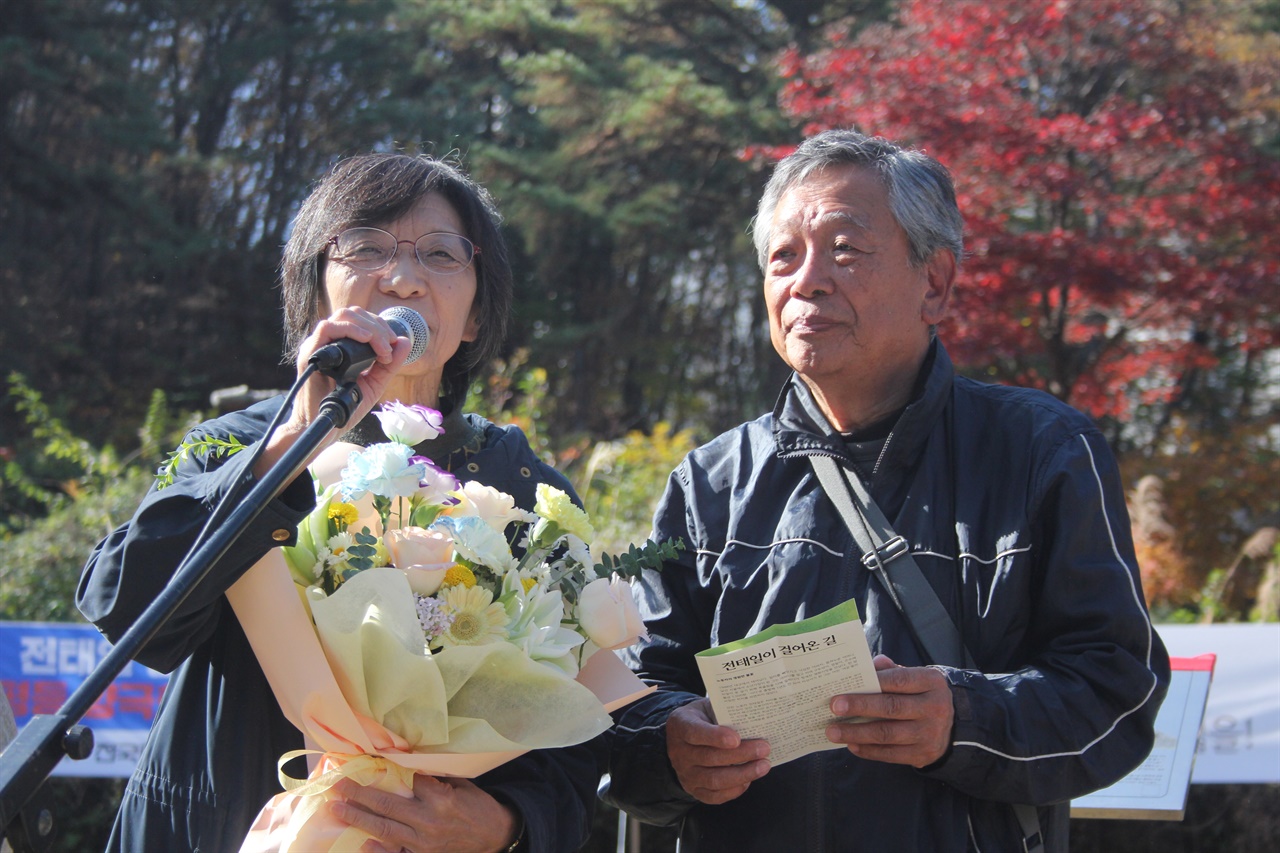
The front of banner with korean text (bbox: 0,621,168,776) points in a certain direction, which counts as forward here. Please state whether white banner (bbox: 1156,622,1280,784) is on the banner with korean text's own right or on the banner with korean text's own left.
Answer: on the banner with korean text's own left

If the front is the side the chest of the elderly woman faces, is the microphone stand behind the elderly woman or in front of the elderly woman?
in front

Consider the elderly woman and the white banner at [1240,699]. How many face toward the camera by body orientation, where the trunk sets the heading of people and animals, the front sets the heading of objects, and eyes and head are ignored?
2

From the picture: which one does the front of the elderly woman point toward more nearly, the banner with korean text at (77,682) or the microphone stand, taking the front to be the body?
the microphone stand

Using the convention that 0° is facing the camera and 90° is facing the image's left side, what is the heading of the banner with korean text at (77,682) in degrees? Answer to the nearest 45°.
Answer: approximately 0°

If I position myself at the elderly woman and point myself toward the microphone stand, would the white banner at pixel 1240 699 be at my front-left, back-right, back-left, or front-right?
back-left

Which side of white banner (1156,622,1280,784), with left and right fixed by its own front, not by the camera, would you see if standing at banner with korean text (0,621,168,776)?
right

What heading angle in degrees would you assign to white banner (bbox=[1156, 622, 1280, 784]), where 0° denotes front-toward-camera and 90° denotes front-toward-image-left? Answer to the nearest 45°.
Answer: approximately 0°

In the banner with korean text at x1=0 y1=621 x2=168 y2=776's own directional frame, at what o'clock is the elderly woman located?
The elderly woman is roughly at 12 o'clock from the banner with korean text.
